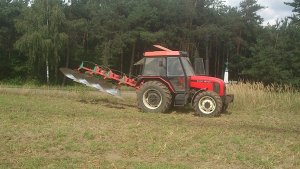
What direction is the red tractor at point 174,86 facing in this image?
to the viewer's right
